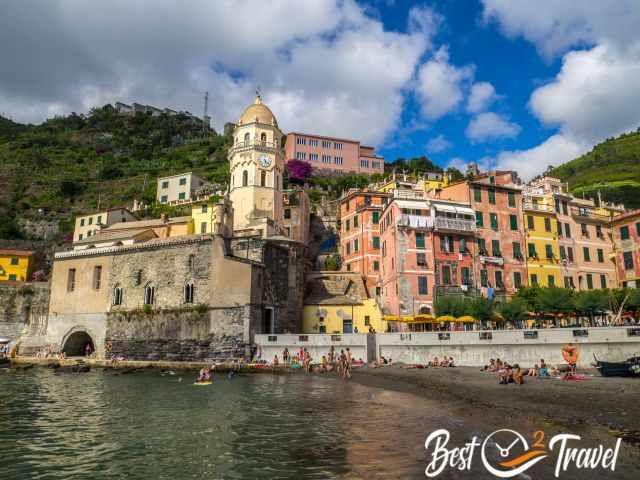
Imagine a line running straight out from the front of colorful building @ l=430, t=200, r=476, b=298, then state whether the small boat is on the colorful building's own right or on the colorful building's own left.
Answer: on the colorful building's own left

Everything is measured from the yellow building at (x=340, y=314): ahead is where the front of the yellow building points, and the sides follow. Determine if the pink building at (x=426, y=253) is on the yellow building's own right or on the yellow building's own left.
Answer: on the yellow building's own left

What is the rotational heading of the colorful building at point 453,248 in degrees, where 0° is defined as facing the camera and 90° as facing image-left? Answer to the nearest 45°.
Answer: approximately 45°

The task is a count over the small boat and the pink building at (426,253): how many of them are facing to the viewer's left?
1

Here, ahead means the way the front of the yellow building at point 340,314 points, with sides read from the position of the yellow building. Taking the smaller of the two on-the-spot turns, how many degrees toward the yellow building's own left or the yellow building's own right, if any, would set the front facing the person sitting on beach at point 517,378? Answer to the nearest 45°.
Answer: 0° — it already faces them

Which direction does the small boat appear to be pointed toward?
to the viewer's left
